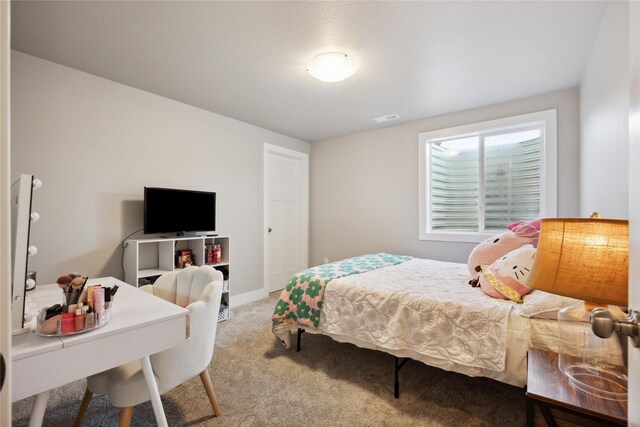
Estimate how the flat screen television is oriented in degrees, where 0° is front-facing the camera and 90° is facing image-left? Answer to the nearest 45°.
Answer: approximately 315°

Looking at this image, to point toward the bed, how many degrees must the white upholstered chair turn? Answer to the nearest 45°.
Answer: approximately 135° to its left

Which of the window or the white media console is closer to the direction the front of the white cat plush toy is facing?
the white media console

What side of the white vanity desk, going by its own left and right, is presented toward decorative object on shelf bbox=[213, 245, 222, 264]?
left

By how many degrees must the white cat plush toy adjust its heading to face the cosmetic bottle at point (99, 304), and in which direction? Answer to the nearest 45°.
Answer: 0° — it already faces it

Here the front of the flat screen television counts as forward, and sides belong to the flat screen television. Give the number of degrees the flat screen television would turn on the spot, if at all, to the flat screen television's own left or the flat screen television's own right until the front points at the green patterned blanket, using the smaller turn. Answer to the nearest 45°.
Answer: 0° — it already faces it

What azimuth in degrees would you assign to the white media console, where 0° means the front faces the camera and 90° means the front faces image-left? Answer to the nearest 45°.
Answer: approximately 315°

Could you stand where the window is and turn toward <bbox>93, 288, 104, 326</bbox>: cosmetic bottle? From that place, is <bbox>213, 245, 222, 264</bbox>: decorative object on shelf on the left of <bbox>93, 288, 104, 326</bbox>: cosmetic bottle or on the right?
right

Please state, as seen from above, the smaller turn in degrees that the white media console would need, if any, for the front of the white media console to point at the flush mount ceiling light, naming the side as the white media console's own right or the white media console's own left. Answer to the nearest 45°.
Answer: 0° — it already faces it
